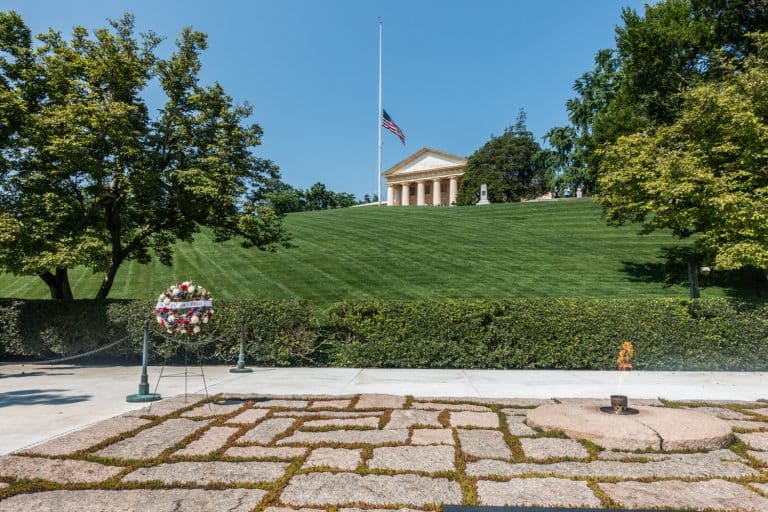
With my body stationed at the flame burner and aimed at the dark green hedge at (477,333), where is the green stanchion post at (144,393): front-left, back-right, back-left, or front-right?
front-left

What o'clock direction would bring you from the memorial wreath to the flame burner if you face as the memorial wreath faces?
The flame burner is roughly at 10 o'clock from the memorial wreath.

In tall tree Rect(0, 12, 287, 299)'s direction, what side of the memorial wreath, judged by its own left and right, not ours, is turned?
back

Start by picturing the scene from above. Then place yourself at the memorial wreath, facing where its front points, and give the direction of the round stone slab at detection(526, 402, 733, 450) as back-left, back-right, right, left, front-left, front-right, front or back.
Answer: front-left

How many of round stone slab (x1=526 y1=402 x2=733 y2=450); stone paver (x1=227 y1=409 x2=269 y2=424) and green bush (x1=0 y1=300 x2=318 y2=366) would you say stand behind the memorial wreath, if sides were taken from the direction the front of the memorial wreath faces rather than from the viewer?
1

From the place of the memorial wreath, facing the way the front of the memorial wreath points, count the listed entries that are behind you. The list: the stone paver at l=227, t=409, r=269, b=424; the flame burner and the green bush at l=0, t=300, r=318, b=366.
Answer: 1

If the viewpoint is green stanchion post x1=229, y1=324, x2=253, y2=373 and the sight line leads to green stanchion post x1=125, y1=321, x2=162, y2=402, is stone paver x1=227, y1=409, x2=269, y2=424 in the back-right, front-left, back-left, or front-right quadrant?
front-left

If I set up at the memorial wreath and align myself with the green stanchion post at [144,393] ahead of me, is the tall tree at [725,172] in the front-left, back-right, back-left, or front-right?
back-right

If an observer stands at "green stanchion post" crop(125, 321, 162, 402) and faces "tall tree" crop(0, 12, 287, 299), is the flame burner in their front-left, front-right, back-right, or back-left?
back-right

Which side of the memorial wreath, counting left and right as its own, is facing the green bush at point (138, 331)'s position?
back

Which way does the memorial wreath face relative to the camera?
toward the camera
